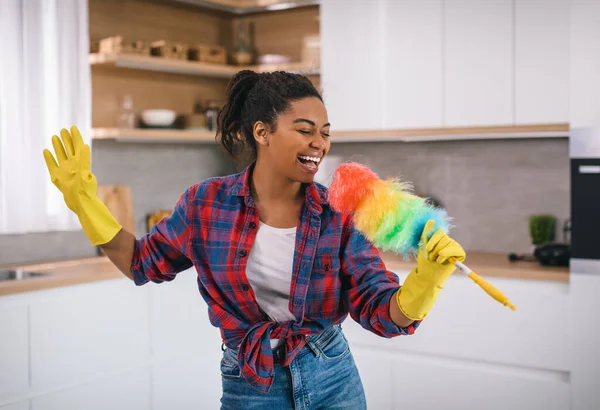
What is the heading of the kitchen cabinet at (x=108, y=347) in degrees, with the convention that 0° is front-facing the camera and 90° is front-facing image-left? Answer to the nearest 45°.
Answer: approximately 315°

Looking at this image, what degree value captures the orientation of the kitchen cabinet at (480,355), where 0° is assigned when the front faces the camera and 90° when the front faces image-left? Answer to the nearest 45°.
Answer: approximately 45°

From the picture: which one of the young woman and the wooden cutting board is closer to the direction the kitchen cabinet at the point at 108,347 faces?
the young woman

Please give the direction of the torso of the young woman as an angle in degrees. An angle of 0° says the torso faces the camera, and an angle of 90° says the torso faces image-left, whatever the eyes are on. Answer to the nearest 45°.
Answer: approximately 0°

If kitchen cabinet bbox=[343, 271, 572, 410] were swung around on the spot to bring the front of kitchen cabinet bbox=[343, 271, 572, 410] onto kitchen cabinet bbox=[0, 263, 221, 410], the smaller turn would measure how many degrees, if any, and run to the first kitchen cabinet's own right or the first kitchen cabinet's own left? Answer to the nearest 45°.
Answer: approximately 45° to the first kitchen cabinet's own right

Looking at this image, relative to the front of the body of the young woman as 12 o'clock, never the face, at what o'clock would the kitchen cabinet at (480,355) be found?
The kitchen cabinet is roughly at 7 o'clock from the young woman.

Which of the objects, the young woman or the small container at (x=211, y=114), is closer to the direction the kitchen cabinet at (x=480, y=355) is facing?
the young woman

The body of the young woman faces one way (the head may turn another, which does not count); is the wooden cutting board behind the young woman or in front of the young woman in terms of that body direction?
behind

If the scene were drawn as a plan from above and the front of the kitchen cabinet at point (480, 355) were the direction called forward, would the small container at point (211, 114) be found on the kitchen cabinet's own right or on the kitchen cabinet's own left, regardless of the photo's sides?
on the kitchen cabinet's own right
